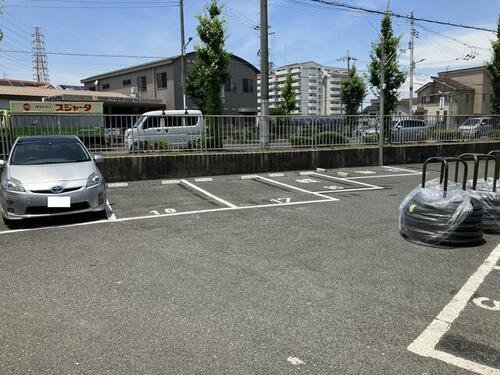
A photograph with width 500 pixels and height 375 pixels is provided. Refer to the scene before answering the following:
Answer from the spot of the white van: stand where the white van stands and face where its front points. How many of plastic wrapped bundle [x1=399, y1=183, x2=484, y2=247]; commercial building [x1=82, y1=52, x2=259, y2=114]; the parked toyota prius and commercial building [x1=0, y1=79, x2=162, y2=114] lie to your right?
2

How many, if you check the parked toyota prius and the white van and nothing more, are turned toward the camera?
1

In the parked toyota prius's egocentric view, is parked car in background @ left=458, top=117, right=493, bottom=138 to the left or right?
on its left

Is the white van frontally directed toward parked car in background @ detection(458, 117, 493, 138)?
no

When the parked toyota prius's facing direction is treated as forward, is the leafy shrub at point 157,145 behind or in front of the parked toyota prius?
behind

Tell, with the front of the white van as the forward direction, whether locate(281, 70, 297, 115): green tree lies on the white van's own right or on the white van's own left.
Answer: on the white van's own right

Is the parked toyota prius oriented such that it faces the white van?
no

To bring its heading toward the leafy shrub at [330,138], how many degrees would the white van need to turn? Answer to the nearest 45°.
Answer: approximately 180°

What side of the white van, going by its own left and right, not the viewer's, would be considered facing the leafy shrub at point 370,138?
back

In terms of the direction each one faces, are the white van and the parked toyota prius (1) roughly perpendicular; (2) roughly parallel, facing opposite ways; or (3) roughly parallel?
roughly perpendicular

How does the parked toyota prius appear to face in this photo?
toward the camera

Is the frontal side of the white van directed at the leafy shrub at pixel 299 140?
no

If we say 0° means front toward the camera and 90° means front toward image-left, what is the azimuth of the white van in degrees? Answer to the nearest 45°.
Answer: approximately 90°

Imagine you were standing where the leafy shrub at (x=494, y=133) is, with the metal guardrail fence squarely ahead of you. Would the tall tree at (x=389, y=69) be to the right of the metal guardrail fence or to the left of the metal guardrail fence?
right

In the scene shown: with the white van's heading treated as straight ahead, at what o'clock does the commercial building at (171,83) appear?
The commercial building is roughly at 3 o'clock from the white van.

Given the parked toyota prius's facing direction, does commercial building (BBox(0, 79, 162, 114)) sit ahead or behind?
behind

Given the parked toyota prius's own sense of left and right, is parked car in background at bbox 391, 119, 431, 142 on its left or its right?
on its left
